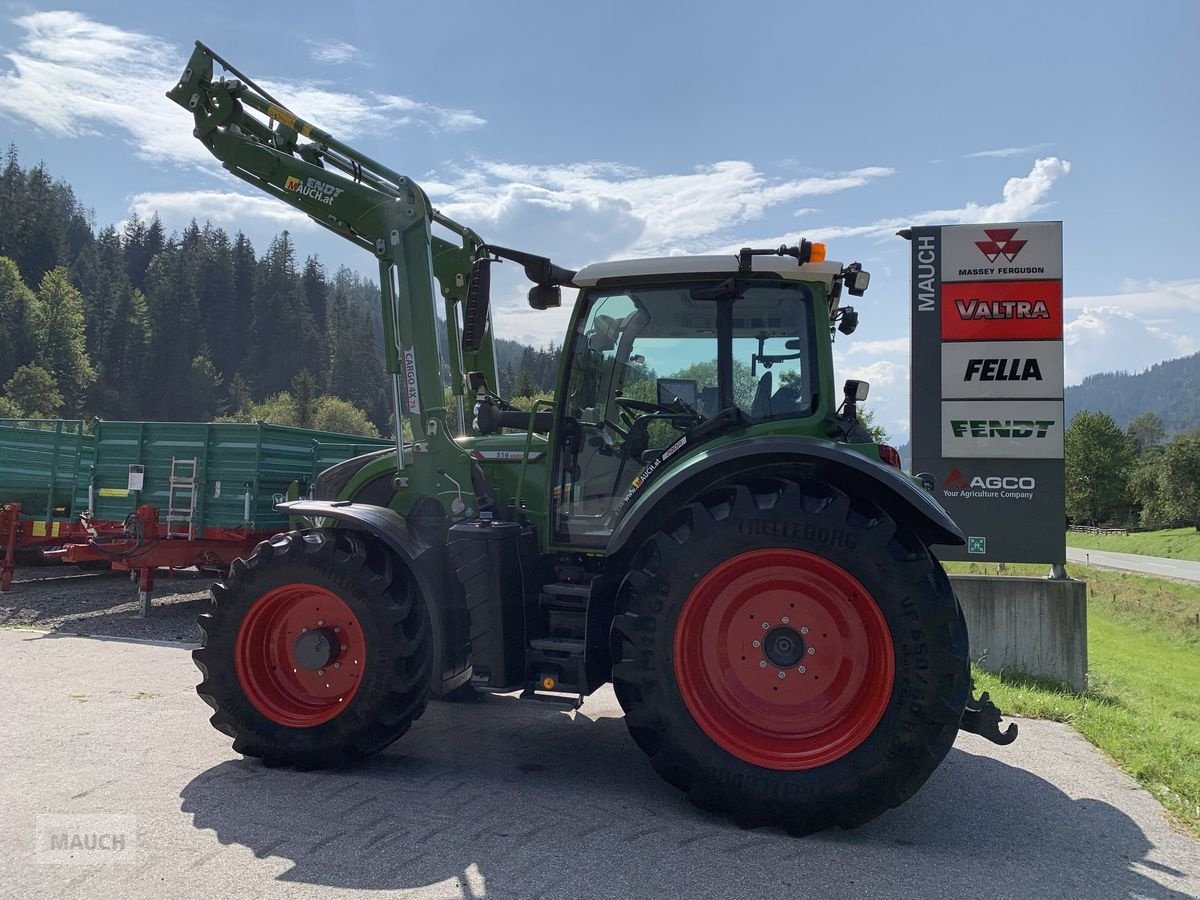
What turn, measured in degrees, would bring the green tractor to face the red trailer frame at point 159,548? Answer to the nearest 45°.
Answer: approximately 45° to its right

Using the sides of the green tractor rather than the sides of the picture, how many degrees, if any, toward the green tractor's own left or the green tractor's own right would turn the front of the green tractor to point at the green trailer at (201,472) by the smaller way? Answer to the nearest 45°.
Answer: approximately 45° to the green tractor's own right

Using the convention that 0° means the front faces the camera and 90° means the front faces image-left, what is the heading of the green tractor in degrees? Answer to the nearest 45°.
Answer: approximately 90°

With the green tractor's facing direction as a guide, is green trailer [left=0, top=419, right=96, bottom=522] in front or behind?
in front

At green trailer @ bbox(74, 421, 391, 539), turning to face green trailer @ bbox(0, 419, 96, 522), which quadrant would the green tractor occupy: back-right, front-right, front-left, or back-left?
back-left
